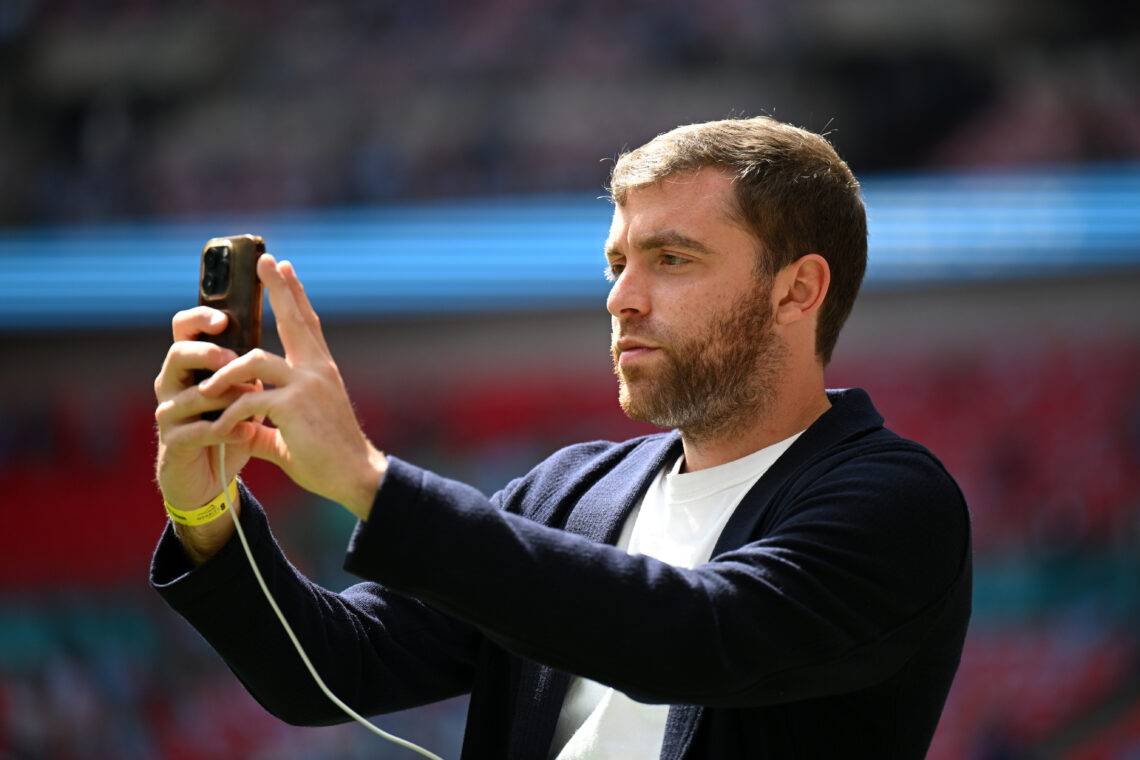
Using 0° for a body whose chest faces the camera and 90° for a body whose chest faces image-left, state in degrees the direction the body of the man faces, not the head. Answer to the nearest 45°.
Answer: approximately 45°
